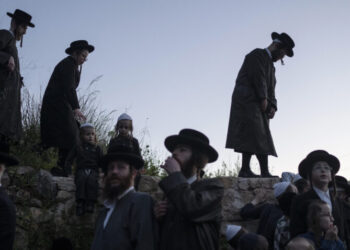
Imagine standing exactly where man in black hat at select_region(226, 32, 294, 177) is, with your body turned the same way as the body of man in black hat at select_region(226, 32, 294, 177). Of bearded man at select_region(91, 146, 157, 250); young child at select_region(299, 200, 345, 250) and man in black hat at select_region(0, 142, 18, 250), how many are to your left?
0

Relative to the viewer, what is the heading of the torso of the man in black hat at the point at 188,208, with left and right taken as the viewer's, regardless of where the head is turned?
facing the viewer and to the left of the viewer

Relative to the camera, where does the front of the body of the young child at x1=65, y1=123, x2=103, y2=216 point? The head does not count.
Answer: toward the camera

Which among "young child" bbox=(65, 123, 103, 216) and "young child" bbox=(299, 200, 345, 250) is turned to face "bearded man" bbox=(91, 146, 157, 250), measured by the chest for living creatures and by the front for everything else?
"young child" bbox=(65, 123, 103, 216)

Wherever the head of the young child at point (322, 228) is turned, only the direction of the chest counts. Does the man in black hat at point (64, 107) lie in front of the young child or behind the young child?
behind

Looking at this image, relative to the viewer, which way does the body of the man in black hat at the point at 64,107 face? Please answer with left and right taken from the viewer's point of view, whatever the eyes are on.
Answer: facing to the right of the viewer

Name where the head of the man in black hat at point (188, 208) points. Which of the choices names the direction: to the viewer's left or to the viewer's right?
to the viewer's left

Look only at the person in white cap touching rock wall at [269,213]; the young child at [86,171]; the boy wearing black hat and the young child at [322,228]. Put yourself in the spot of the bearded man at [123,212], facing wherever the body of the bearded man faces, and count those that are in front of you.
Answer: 0

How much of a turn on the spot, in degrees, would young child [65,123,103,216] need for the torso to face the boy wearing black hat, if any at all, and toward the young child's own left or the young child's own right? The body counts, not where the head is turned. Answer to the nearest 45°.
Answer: approximately 45° to the young child's own left

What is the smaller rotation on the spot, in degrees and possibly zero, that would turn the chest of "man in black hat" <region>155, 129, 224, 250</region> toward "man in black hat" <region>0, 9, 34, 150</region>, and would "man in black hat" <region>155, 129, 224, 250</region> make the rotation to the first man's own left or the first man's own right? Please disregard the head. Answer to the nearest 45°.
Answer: approximately 90° to the first man's own right

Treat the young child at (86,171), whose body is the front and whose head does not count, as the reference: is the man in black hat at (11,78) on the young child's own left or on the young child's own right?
on the young child's own right

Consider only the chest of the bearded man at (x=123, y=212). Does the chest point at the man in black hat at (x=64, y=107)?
no

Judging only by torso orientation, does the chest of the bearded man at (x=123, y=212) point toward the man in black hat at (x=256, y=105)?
no
